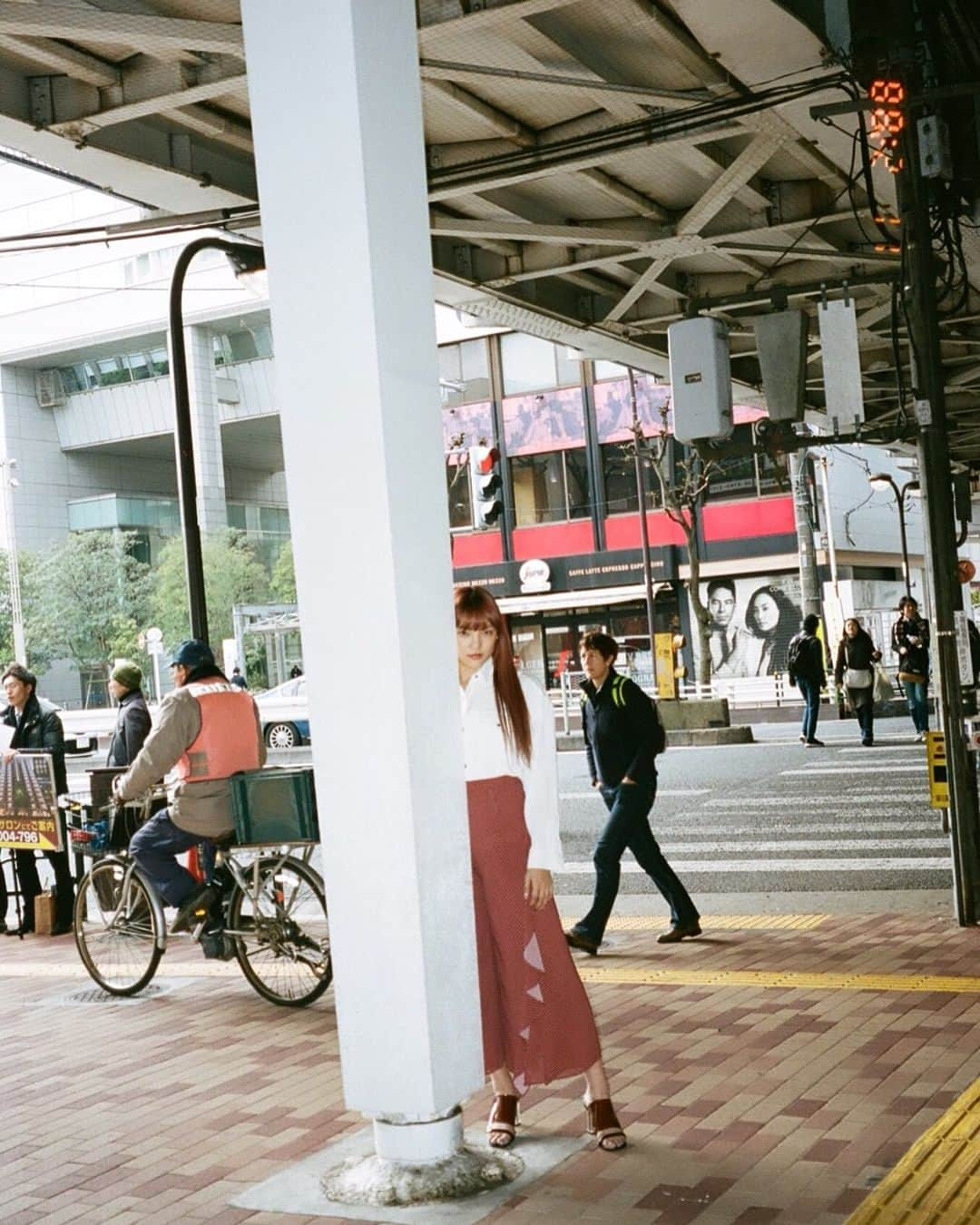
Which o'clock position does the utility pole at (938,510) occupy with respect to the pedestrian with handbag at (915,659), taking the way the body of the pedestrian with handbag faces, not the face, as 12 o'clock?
The utility pole is roughly at 12 o'clock from the pedestrian with handbag.

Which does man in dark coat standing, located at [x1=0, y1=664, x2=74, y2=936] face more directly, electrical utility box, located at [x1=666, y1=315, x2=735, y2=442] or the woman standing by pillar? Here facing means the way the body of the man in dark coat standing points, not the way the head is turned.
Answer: the woman standing by pillar

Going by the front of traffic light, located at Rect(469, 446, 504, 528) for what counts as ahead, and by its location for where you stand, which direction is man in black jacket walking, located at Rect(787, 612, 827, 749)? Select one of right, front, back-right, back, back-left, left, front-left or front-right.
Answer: left

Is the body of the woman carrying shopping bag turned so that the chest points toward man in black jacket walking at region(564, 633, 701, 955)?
yes

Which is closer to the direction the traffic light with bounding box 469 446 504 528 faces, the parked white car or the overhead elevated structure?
the overhead elevated structure

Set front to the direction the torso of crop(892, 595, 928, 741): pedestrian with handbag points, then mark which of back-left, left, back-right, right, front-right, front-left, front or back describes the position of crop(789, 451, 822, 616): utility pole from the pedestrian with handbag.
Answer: back

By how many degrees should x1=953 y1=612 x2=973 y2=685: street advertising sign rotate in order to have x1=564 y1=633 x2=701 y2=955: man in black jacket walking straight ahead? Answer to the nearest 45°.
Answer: approximately 90° to its right

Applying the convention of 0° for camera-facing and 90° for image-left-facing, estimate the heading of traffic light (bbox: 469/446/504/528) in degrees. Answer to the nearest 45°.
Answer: approximately 315°

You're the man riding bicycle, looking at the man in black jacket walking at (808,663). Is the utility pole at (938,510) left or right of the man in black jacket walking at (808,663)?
right

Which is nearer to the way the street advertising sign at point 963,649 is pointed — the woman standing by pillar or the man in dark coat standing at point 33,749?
the woman standing by pillar

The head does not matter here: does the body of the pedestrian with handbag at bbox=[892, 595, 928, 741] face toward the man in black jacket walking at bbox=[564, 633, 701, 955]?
yes
